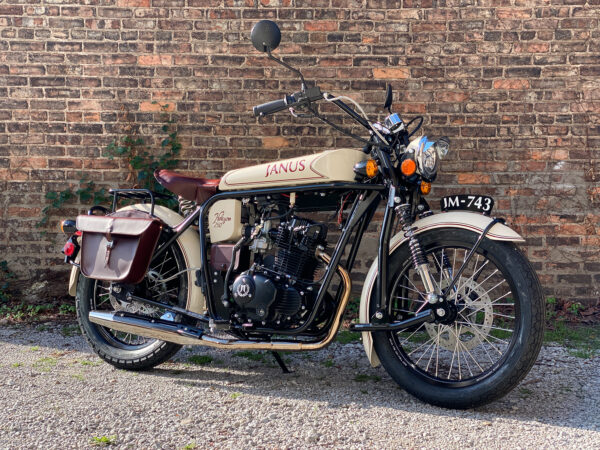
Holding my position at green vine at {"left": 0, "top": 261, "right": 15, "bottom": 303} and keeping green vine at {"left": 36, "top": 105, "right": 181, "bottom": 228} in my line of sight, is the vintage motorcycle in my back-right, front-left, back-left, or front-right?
front-right

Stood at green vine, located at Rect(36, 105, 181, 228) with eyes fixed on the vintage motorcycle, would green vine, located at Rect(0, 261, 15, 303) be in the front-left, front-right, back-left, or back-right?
back-right

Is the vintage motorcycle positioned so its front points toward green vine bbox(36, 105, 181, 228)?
no

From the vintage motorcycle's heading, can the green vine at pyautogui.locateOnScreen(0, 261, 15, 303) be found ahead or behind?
behind

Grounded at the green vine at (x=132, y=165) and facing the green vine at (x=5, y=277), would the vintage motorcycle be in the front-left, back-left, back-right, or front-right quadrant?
back-left

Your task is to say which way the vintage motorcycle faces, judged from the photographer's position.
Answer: facing the viewer and to the right of the viewer
